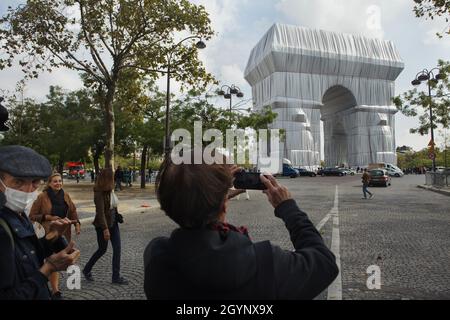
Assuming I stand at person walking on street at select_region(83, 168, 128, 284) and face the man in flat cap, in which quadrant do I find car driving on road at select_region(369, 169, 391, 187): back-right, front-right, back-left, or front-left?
back-left

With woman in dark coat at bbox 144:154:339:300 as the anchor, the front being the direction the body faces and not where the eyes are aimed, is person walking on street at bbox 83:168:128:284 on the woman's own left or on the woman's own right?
on the woman's own left

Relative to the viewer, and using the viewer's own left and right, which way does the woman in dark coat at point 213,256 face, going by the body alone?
facing away from the viewer and to the right of the viewer

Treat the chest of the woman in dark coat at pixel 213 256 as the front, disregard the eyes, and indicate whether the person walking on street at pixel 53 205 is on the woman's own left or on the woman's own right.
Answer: on the woman's own left

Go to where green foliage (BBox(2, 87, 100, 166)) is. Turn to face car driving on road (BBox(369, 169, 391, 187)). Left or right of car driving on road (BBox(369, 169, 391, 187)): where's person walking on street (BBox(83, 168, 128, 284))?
right

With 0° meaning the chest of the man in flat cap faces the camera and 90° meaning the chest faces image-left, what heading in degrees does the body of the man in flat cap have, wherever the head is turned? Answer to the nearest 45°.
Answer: approximately 315°
